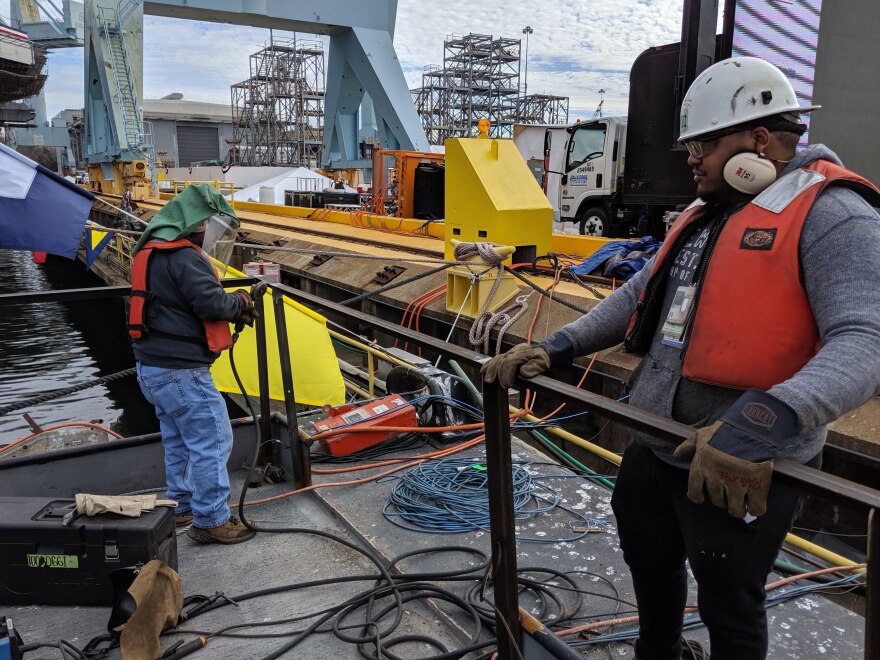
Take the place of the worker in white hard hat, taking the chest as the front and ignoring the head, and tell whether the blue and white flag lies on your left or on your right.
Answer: on your right

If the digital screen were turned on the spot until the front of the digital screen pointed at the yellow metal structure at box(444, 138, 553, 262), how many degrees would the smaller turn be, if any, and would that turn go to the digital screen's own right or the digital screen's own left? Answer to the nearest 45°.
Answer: approximately 45° to the digital screen's own right

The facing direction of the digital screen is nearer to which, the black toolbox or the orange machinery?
the black toolbox

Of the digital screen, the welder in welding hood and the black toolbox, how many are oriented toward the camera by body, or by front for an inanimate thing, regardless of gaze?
2

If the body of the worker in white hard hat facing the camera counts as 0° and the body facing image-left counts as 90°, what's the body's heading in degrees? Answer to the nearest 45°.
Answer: approximately 45°

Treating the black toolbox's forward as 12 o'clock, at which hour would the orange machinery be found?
The orange machinery is roughly at 7 o'clock from the black toolbox.

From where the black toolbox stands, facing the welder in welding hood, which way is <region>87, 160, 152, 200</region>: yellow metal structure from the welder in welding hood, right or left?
left

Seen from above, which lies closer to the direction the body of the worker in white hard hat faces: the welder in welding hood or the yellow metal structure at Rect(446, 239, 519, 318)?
the welder in welding hood

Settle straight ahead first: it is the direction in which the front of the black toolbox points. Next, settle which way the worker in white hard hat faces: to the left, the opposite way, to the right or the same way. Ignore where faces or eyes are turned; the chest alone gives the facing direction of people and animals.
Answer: to the right

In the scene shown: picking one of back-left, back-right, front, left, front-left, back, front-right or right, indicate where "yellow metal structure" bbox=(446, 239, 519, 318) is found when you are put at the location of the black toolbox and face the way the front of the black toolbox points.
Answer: back-left

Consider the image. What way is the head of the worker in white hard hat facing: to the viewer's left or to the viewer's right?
to the viewer's left
